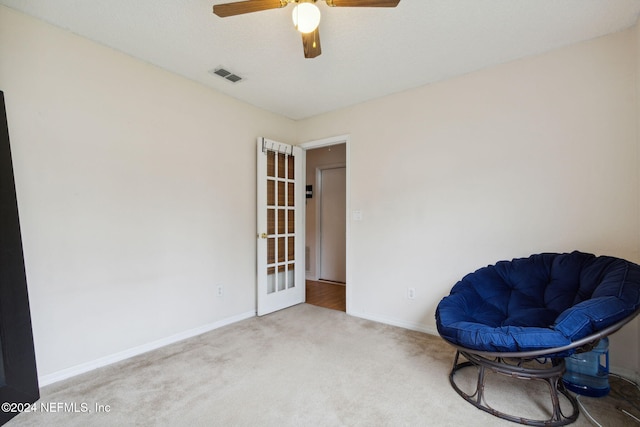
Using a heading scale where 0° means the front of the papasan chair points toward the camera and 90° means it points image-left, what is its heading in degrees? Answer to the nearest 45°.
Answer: approximately 45°

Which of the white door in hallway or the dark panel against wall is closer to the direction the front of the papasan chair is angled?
the dark panel against wall

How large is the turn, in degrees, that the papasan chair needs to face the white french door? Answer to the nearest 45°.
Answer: approximately 45° to its right

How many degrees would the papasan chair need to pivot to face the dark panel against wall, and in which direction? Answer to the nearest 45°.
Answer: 0° — it already faces it

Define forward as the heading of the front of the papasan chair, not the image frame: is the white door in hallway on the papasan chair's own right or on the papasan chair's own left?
on the papasan chair's own right
